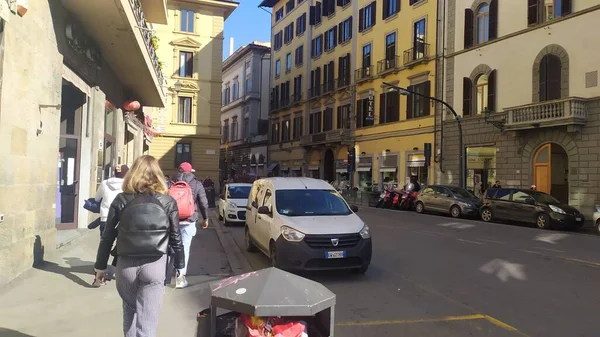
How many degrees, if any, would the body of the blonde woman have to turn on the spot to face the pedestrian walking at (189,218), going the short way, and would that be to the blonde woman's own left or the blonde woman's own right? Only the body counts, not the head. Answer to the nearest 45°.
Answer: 0° — they already face them

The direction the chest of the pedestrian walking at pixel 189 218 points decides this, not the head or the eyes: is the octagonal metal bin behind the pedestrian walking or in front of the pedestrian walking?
behind

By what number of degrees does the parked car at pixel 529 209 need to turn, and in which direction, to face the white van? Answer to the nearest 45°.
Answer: approximately 45° to its right

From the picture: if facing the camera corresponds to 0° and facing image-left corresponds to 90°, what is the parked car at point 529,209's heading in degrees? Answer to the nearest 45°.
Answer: approximately 315°

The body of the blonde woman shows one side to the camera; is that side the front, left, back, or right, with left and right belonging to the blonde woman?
back

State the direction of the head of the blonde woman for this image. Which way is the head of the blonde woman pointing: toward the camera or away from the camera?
away from the camera

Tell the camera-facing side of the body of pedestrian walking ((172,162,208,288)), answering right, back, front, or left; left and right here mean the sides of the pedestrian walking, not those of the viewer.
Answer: back
